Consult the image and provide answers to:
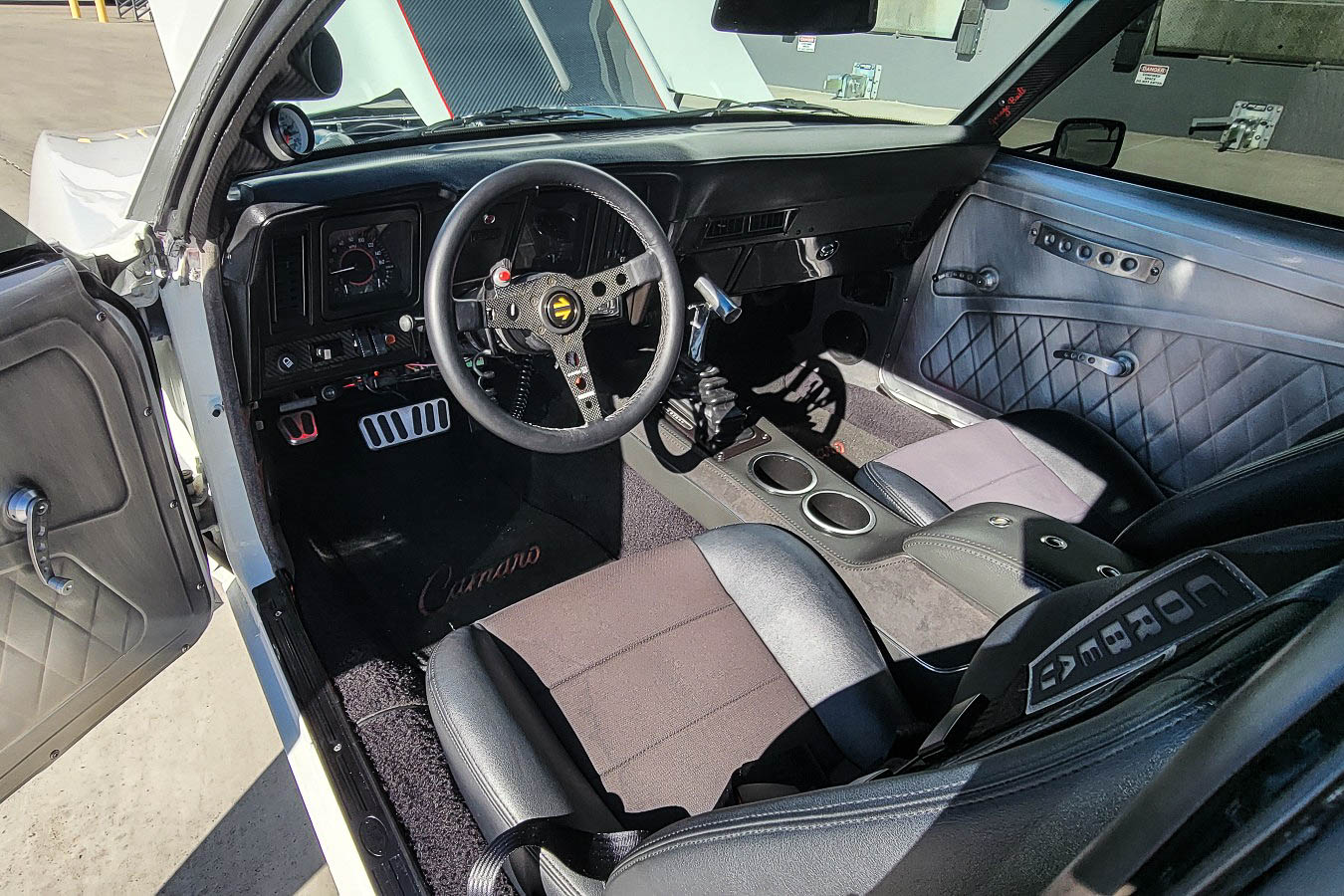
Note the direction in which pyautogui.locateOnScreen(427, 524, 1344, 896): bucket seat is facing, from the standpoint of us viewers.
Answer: facing away from the viewer and to the left of the viewer

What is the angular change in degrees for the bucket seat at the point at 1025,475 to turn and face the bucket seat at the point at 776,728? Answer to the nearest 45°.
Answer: approximately 90° to its left

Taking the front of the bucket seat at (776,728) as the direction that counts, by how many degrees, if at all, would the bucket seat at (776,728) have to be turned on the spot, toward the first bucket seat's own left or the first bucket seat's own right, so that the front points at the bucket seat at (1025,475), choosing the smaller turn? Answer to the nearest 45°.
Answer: approximately 45° to the first bucket seat's own right

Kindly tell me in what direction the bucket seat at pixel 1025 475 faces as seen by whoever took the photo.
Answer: facing to the left of the viewer

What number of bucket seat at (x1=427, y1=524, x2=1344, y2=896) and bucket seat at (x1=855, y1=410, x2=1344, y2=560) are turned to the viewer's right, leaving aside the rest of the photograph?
0
